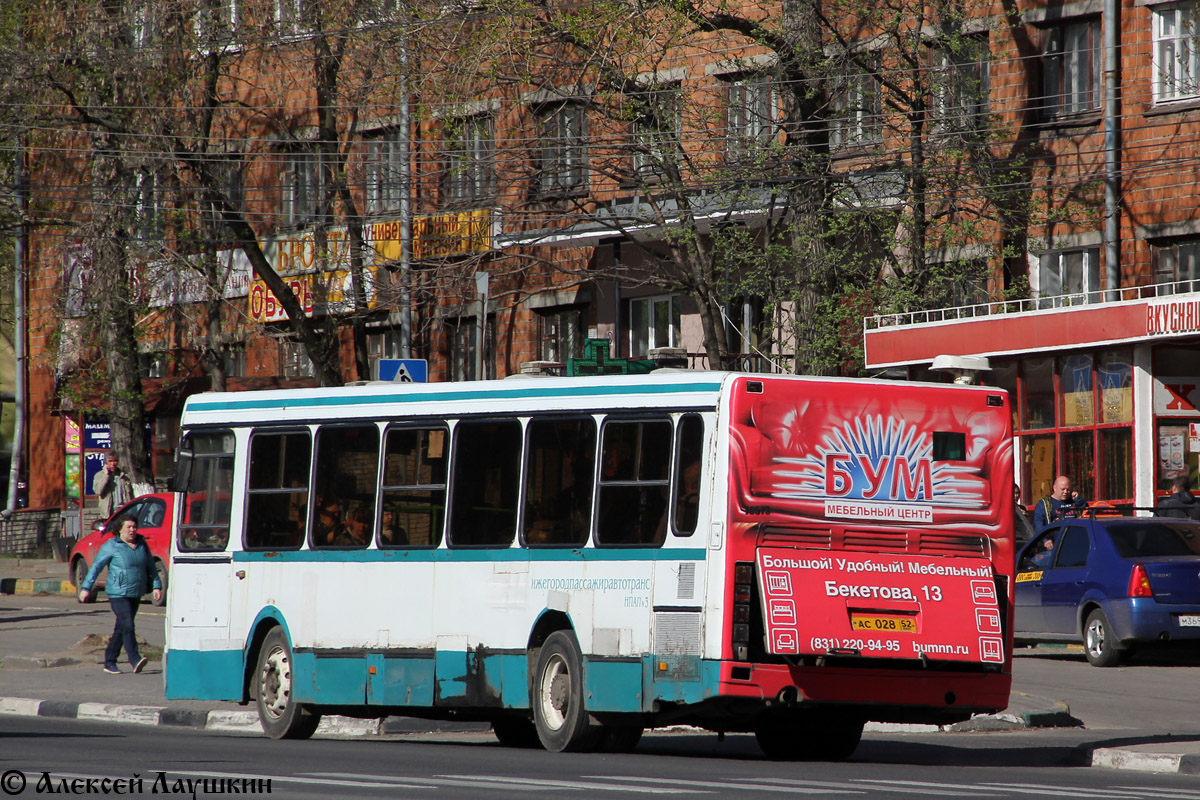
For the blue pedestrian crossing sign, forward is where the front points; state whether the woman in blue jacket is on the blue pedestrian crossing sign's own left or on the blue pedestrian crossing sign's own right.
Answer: on the blue pedestrian crossing sign's own right

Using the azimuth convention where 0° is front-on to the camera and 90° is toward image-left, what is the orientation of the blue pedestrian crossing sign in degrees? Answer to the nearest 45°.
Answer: approximately 0°

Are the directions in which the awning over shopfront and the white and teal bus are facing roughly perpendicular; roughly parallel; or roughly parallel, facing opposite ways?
roughly perpendicular

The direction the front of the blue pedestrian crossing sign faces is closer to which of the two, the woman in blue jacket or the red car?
the woman in blue jacket

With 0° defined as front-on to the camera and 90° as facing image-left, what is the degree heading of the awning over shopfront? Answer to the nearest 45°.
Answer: approximately 45°

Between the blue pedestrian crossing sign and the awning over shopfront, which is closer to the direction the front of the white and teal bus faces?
the blue pedestrian crossing sign

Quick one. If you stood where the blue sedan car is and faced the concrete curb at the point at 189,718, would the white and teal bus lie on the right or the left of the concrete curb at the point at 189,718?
left

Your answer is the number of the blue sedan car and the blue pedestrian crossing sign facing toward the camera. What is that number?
1

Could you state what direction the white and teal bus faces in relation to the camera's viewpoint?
facing away from the viewer and to the left of the viewer

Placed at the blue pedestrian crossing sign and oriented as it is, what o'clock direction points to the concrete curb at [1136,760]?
The concrete curb is roughly at 11 o'clock from the blue pedestrian crossing sign.

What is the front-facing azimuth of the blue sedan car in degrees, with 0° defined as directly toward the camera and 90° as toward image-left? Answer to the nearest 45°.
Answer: approximately 135°
